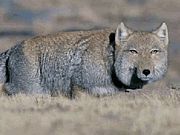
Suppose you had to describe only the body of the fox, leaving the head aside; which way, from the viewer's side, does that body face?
to the viewer's right
